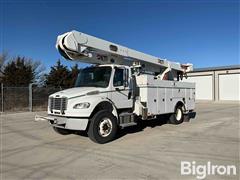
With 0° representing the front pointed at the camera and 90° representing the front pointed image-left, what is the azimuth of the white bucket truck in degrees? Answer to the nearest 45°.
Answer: approximately 45°

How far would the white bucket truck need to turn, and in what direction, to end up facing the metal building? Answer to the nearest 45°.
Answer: approximately 180°

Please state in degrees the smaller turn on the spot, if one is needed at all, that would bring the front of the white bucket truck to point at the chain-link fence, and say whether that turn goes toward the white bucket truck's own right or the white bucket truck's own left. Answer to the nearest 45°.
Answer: approximately 90° to the white bucket truck's own right
